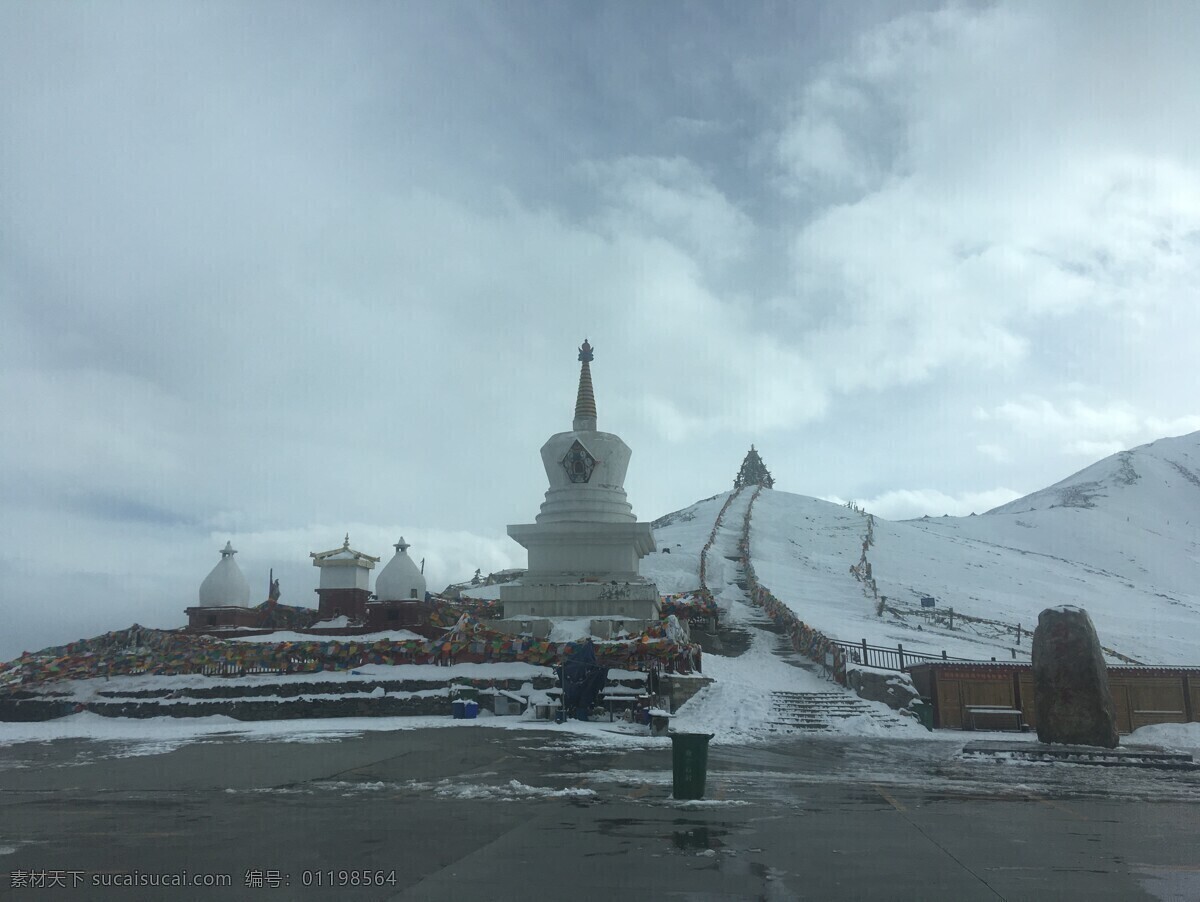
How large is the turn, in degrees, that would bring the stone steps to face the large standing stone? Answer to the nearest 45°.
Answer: approximately 45° to its left

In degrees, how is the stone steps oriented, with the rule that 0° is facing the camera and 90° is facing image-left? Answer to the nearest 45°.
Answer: approximately 0°

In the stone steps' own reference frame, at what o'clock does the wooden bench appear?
The wooden bench is roughly at 9 o'clock from the stone steps.

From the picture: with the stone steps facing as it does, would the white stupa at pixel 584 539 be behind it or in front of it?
behind

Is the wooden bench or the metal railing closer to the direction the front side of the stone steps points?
the wooden bench

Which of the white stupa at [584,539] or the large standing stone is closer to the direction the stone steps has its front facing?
the large standing stone

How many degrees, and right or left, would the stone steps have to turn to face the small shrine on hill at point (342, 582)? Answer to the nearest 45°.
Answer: approximately 135° to its right

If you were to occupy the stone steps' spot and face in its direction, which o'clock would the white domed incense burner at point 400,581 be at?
The white domed incense burner is roughly at 4 o'clock from the stone steps.

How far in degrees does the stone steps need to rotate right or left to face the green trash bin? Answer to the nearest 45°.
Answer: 0° — it already faces it
